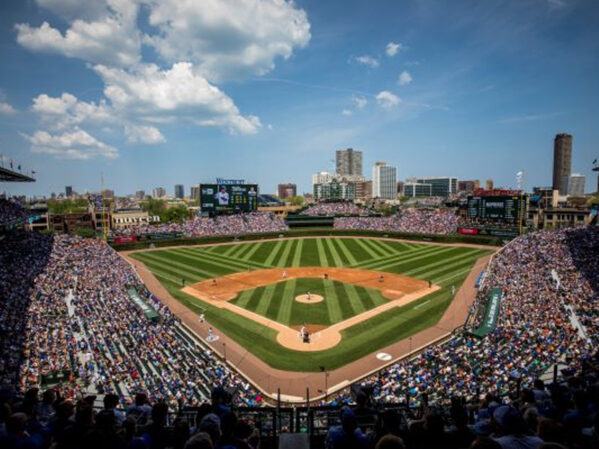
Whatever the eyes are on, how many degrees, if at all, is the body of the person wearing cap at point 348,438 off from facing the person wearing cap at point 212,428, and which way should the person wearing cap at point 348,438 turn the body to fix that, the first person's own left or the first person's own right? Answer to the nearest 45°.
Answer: approximately 90° to the first person's own left

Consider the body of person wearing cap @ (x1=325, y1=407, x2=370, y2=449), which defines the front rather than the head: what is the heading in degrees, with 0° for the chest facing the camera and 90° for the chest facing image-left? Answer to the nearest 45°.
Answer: approximately 180°

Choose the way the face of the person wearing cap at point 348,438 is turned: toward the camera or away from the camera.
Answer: away from the camera

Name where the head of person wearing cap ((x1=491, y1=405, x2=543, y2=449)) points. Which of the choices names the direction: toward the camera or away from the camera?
away from the camera
